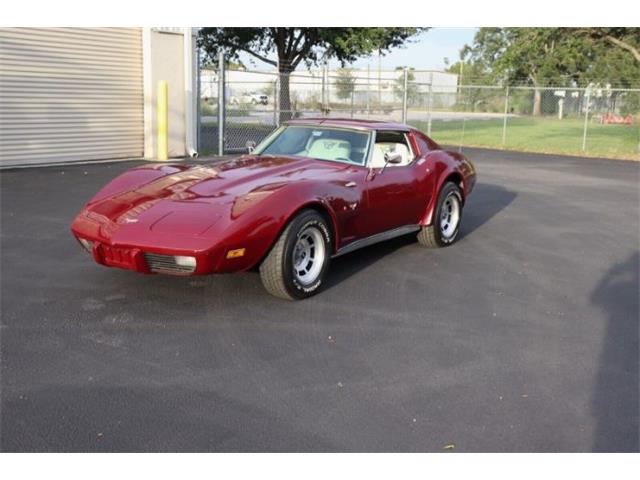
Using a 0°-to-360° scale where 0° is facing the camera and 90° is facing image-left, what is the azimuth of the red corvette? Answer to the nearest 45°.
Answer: approximately 45°

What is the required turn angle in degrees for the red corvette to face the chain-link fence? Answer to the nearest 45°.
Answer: approximately 135° to its right

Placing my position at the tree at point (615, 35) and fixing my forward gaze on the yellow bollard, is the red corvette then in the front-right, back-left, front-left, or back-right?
front-left

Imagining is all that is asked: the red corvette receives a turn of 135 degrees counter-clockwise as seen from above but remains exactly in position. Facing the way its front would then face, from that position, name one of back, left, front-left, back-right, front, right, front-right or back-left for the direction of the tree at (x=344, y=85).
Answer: left

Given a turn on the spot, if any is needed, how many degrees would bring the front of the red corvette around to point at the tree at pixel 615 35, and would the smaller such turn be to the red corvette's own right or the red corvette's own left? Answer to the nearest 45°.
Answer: approximately 180°

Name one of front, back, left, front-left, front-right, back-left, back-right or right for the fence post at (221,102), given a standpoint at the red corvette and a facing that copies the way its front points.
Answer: back-right

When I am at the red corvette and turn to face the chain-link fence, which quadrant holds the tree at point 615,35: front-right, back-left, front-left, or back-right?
front-right

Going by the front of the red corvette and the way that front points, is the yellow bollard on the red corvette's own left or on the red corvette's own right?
on the red corvette's own right

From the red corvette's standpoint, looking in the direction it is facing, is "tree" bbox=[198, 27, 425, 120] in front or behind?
behind

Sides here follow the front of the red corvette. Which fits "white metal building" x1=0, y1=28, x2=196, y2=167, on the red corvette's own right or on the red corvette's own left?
on the red corvette's own right
